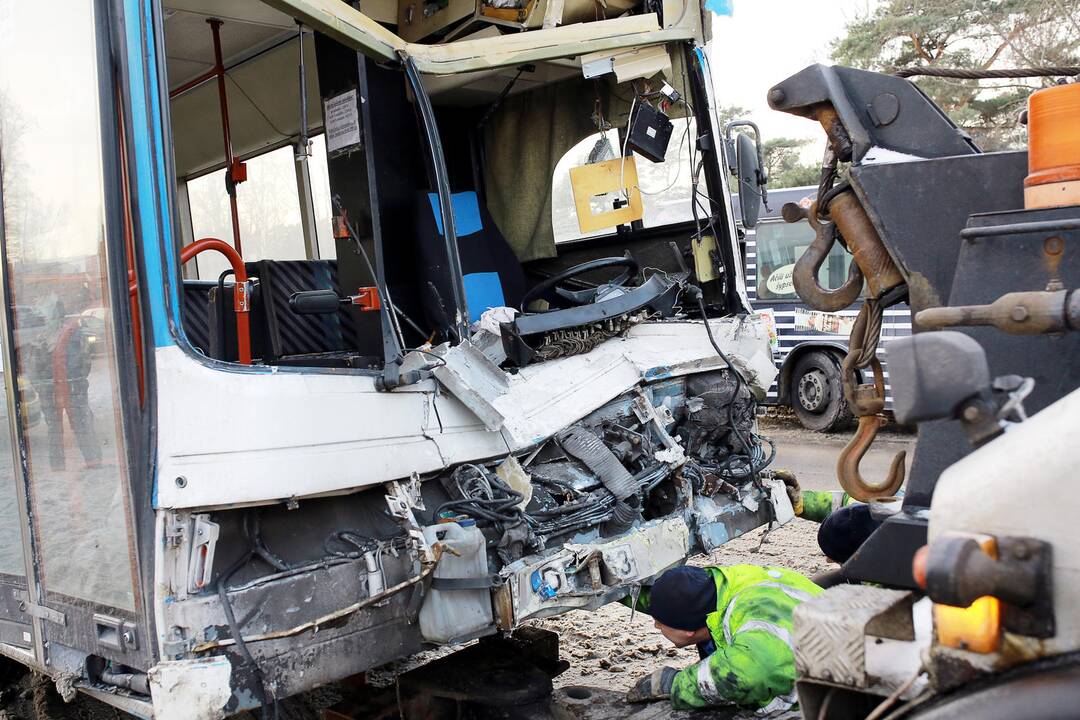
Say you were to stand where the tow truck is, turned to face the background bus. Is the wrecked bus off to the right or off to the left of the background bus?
left

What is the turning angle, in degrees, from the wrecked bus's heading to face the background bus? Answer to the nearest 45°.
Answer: approximately 90° to its left

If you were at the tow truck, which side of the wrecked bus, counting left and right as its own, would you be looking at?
front

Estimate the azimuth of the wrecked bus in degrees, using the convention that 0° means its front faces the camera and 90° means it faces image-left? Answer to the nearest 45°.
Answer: approximately 315°

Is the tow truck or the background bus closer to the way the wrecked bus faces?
the tow truck

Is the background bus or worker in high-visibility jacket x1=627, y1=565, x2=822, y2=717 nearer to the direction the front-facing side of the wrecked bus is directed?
the worker in high-visibility jacket
